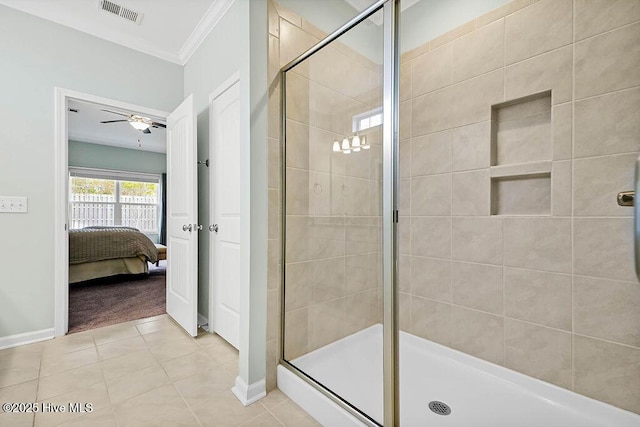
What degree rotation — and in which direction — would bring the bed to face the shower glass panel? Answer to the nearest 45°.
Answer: approximately 90° to its right

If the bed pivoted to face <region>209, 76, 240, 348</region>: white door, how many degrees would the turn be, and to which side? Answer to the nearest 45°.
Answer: approximately 90° to its right

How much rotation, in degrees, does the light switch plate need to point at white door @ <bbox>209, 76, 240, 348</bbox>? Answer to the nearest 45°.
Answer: approximately 45° to its left

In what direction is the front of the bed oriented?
to the viewer's right

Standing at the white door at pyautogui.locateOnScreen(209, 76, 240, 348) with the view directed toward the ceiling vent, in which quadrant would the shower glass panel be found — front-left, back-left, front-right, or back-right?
back-left

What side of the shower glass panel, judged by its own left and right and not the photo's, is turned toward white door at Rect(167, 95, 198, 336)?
right

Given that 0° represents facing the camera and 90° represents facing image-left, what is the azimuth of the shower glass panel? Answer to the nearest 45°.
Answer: approximately 45°

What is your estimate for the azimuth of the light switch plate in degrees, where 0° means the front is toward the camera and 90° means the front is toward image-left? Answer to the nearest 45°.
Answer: approximately 0°

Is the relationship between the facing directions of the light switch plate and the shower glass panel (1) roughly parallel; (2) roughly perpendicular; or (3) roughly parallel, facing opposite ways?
roughly perpendicular

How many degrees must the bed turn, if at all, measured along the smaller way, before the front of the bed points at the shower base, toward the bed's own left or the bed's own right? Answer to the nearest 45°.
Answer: approximately 90° to the bed's own right
